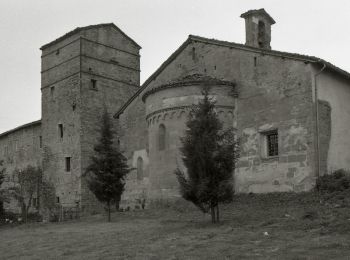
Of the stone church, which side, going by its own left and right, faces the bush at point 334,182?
right

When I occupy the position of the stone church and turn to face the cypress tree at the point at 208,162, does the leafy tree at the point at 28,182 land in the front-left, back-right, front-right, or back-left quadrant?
back-right

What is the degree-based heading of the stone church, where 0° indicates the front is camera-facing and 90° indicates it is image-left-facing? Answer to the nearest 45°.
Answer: approximately 225°

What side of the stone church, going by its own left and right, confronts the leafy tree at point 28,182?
left

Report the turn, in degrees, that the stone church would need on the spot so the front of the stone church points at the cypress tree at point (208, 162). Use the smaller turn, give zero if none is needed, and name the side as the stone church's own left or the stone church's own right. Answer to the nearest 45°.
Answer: approximately 135° to the stone church's own right
